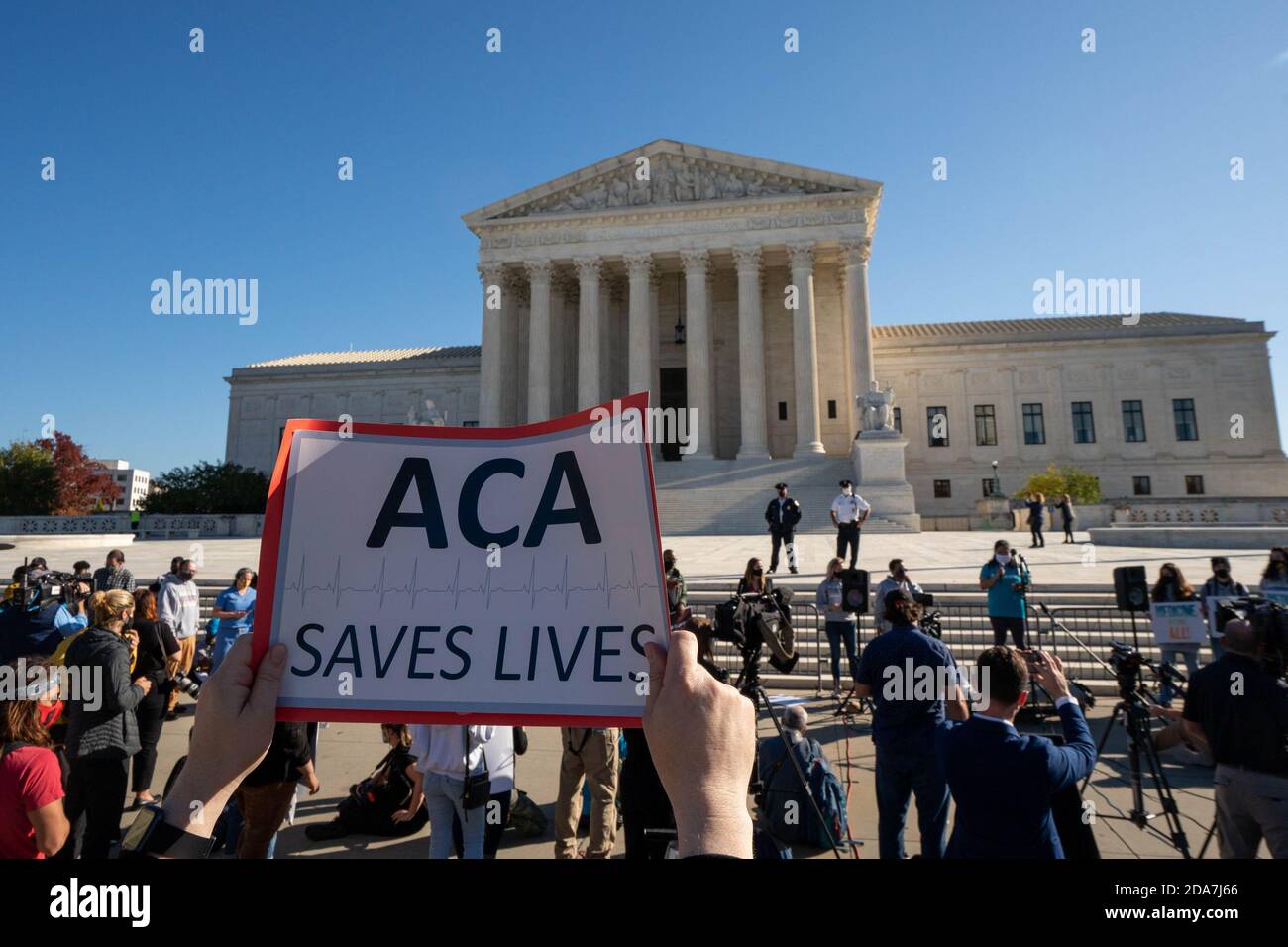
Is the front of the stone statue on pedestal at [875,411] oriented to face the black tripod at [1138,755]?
yes

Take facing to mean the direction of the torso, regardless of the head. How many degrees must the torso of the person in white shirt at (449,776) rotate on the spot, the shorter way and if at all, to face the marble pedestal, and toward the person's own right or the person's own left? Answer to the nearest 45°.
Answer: approximately 45° to the person's own right

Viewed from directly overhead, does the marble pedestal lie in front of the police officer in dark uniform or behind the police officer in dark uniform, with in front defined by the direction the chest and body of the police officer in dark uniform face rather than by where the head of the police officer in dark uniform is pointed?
behind

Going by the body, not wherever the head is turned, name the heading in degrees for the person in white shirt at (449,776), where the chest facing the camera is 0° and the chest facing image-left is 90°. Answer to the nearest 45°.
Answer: approximately 180°

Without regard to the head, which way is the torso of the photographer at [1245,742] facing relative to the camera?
away from the camera

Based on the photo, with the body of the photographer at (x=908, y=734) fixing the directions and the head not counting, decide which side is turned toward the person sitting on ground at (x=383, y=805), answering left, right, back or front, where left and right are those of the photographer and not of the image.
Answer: left

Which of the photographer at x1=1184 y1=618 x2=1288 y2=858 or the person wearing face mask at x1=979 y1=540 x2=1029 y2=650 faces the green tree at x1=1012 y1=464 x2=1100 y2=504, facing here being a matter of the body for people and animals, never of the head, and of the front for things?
the photographer

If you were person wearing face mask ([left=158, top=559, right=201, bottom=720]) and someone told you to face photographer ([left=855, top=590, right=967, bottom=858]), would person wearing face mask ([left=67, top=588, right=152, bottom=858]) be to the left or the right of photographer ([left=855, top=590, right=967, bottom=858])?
right

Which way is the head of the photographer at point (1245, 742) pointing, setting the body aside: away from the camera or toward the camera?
away from the camera

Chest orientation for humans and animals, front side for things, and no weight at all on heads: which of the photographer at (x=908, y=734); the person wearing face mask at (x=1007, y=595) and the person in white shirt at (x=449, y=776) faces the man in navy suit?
the person wearing face mask

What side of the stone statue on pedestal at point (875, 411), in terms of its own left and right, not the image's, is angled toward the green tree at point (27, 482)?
right

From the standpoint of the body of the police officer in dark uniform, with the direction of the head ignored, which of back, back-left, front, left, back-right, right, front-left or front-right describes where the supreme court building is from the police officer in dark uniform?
back

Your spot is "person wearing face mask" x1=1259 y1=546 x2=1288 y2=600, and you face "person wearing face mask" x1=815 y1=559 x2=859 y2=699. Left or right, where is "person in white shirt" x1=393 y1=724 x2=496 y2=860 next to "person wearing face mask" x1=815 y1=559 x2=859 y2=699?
left

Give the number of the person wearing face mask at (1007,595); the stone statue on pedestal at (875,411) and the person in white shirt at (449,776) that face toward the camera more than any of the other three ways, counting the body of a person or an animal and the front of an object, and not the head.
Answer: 2
